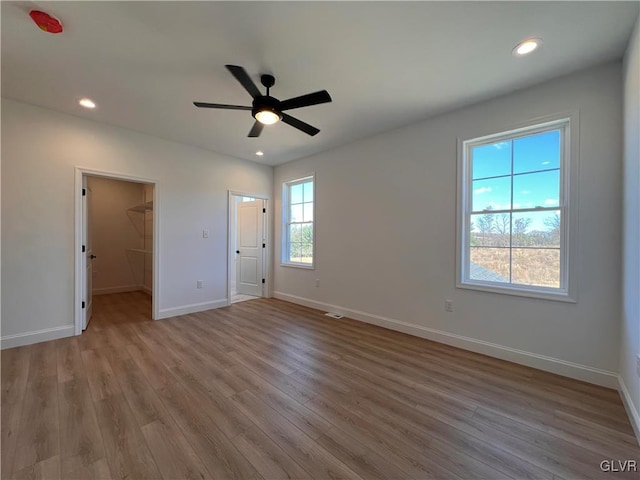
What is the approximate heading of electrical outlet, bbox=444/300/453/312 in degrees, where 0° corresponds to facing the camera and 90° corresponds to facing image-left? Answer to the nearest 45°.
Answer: approximately 0°

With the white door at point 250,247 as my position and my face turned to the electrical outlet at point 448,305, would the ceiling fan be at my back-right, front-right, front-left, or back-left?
front-right

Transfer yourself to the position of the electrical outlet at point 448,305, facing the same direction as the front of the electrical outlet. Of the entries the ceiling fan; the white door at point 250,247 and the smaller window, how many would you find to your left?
0

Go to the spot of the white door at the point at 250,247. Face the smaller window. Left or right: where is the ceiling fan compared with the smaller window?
right

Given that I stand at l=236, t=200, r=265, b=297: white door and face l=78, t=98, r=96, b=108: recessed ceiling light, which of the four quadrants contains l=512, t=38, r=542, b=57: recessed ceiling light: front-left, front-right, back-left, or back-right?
front-left

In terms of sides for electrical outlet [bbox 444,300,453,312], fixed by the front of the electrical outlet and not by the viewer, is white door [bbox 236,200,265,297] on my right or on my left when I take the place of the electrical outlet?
on my right

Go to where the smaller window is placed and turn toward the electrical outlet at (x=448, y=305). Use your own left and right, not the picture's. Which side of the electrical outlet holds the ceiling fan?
right

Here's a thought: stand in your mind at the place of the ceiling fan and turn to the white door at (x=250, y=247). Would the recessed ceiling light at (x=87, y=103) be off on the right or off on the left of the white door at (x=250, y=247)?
left

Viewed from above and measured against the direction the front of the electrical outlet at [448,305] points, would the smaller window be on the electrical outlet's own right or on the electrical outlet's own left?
on the electrical outlet's own right

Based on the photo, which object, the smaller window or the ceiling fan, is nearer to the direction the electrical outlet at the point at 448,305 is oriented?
the ceiling fan

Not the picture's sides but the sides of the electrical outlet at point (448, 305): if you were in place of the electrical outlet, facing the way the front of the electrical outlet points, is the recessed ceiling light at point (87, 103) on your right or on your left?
on your right

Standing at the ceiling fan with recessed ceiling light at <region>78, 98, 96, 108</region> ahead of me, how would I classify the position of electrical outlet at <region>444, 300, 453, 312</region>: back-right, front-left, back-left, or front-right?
back-right

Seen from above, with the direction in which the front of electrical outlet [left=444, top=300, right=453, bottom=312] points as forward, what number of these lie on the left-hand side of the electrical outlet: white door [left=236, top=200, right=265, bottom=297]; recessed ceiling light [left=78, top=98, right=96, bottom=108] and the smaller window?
0
